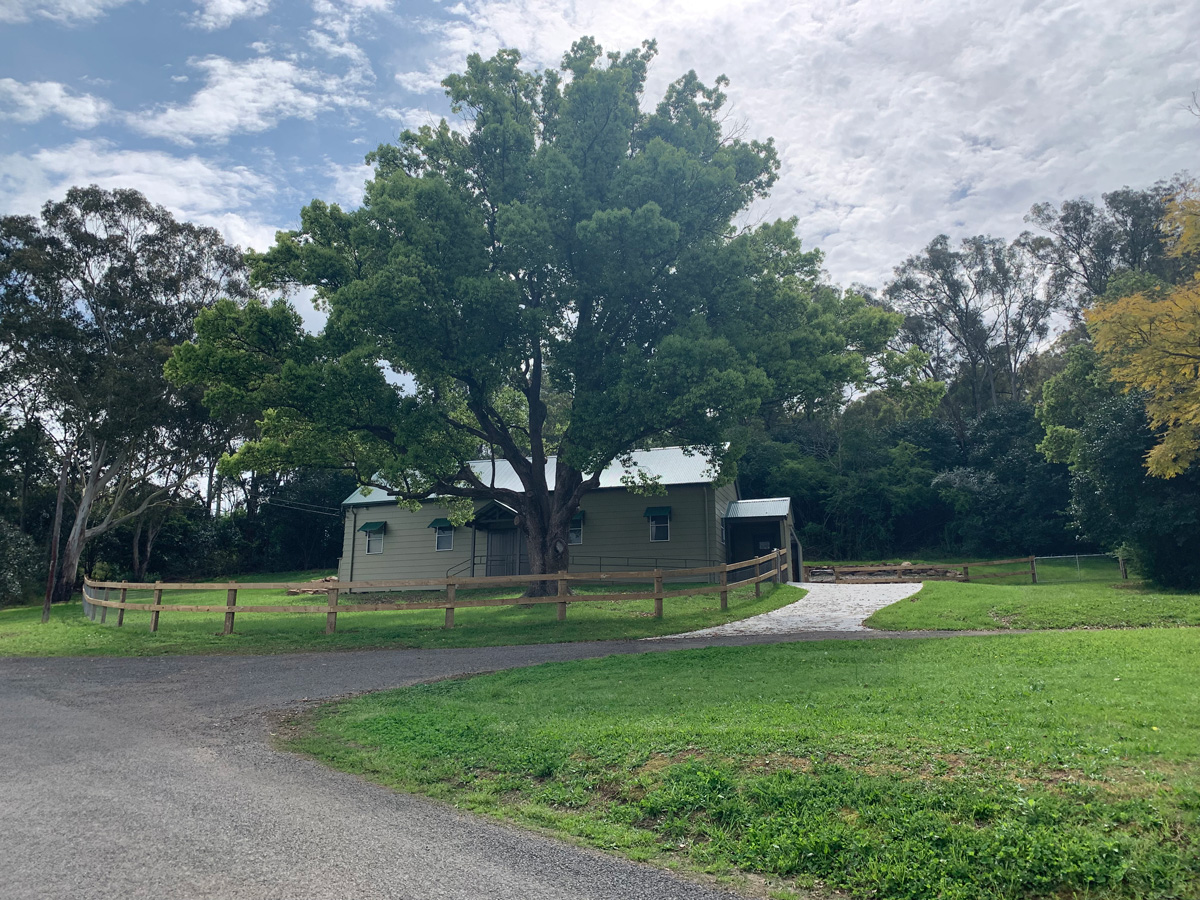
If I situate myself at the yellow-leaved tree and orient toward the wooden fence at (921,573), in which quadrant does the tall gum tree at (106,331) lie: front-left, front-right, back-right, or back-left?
front-left

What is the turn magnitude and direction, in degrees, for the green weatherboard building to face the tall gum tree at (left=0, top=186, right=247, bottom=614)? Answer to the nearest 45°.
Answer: approximately 90° to its right

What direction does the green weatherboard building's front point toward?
toward the camera

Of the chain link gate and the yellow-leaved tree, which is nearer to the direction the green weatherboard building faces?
the yellow-leaved tree

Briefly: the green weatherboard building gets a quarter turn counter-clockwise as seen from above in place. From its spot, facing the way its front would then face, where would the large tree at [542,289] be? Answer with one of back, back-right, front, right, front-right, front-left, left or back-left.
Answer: right

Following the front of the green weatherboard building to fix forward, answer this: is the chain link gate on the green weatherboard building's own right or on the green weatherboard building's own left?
on the green weatherboard building's own left

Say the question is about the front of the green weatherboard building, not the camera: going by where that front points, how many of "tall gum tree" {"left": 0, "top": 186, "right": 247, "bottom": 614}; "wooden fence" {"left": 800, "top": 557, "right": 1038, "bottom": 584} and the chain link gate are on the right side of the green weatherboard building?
1

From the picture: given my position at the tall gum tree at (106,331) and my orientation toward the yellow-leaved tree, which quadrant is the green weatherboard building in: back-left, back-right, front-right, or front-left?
front-left

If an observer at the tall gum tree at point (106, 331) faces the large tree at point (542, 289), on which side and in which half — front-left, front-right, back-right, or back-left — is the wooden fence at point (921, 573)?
front-left

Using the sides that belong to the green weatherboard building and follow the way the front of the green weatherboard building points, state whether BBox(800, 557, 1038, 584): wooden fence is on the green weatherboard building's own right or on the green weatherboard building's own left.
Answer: on the green weatherboard building's own left

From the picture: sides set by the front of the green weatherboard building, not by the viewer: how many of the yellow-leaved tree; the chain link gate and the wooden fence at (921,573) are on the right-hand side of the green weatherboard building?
0

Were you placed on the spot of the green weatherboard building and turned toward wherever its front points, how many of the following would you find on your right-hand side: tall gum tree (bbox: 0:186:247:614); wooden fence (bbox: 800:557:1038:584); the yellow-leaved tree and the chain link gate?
1
